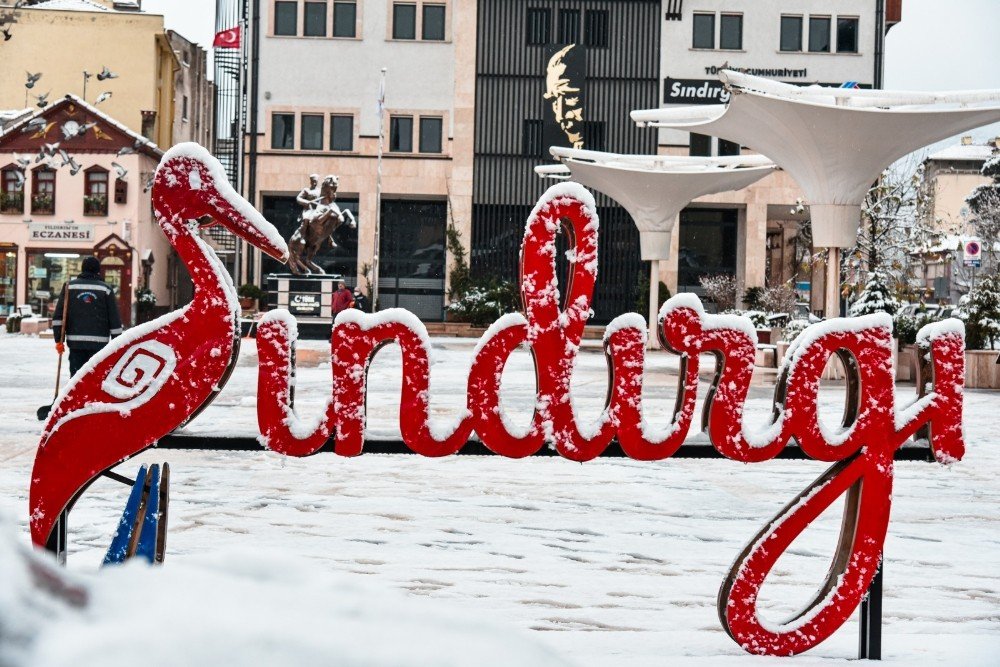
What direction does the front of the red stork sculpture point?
to the viewer's right

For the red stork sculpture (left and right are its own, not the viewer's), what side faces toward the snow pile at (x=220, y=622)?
right

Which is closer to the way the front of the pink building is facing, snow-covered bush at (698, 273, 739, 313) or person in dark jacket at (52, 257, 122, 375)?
the person in dark jacket

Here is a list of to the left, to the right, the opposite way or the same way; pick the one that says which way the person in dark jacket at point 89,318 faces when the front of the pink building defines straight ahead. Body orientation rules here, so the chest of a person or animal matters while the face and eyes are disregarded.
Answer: the opposite way

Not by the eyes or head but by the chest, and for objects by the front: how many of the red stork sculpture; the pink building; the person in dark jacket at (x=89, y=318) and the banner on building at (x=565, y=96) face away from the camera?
1

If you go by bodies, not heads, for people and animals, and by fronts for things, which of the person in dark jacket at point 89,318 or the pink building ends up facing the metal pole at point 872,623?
the pink building

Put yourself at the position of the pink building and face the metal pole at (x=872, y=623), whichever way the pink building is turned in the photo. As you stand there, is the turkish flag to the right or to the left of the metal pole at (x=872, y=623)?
left

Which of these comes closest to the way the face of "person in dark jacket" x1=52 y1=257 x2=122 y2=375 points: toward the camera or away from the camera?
away from the camera

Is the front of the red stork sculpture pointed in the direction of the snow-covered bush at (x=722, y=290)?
no

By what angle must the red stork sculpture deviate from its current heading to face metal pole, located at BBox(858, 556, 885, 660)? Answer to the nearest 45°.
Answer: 0° — it already faces it

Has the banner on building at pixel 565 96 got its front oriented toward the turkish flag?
no

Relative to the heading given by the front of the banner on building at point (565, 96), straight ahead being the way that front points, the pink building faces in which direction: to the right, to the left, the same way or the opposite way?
the same way

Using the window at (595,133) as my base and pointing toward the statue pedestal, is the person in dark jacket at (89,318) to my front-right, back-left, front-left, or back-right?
front-left

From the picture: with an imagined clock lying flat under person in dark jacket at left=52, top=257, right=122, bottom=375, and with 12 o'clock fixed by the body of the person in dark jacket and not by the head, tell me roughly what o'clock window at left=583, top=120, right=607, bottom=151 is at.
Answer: The window is roughly at 1 o'clock from the person in dark jacket.

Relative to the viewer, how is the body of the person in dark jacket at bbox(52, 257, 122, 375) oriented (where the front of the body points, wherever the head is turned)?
away from the camera

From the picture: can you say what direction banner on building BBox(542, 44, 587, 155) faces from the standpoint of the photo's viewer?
facing the viewer
